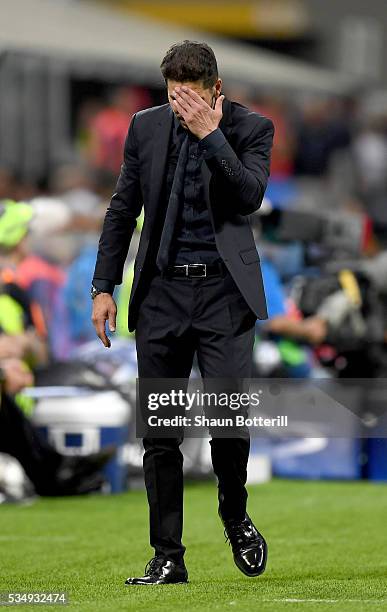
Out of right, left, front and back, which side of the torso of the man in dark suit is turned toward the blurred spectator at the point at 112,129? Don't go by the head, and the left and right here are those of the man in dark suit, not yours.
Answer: back

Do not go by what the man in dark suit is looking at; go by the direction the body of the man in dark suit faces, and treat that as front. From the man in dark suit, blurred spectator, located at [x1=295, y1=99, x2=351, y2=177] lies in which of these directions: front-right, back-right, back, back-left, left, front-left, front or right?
back

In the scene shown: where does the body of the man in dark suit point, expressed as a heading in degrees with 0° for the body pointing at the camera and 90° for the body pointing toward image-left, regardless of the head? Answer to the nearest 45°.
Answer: approximately 0°
